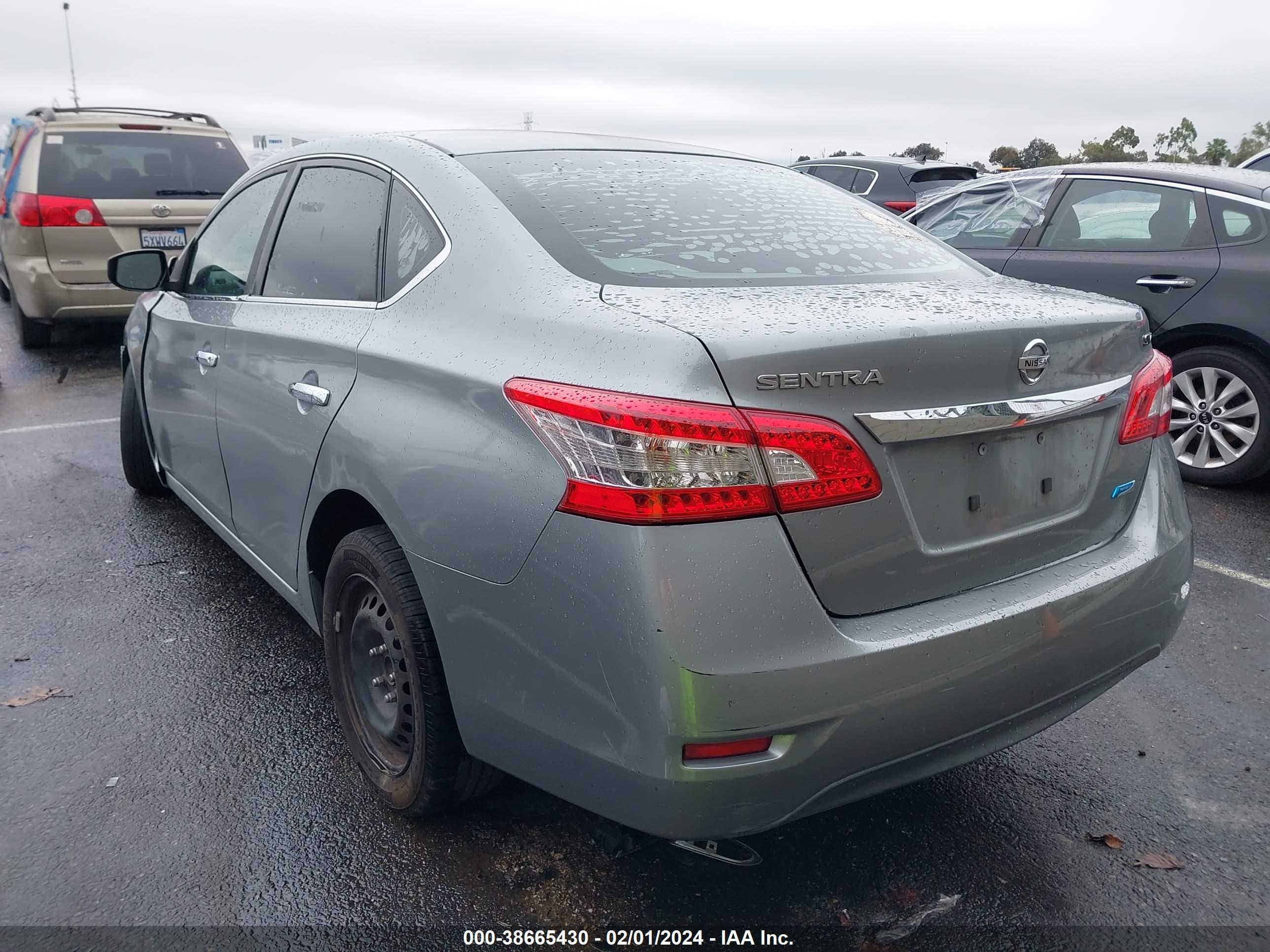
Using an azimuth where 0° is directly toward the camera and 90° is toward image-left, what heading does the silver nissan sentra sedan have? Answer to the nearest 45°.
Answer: approximately 135°

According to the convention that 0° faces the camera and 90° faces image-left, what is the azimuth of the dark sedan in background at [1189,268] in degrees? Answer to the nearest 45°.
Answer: approximately 90°

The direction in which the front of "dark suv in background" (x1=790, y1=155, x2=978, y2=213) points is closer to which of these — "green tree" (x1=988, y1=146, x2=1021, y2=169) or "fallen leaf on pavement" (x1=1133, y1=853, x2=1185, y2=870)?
the green tree

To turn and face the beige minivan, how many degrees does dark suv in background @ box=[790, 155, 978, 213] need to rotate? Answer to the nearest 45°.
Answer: approximately 90° to its left

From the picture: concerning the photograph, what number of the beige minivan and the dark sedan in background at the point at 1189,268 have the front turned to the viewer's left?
1

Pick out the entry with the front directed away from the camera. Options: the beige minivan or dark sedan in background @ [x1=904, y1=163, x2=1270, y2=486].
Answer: the beige minivan

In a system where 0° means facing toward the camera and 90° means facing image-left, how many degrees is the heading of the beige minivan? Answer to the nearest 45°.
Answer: approximately 180°

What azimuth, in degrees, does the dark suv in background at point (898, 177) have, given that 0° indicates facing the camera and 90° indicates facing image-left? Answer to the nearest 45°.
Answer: approximately 135°

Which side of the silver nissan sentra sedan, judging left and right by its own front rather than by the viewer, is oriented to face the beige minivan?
front

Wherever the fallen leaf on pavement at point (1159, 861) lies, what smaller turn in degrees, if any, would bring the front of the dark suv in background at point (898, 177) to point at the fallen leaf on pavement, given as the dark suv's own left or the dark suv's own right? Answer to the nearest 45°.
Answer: approximately 135° to the dark suv's own left
